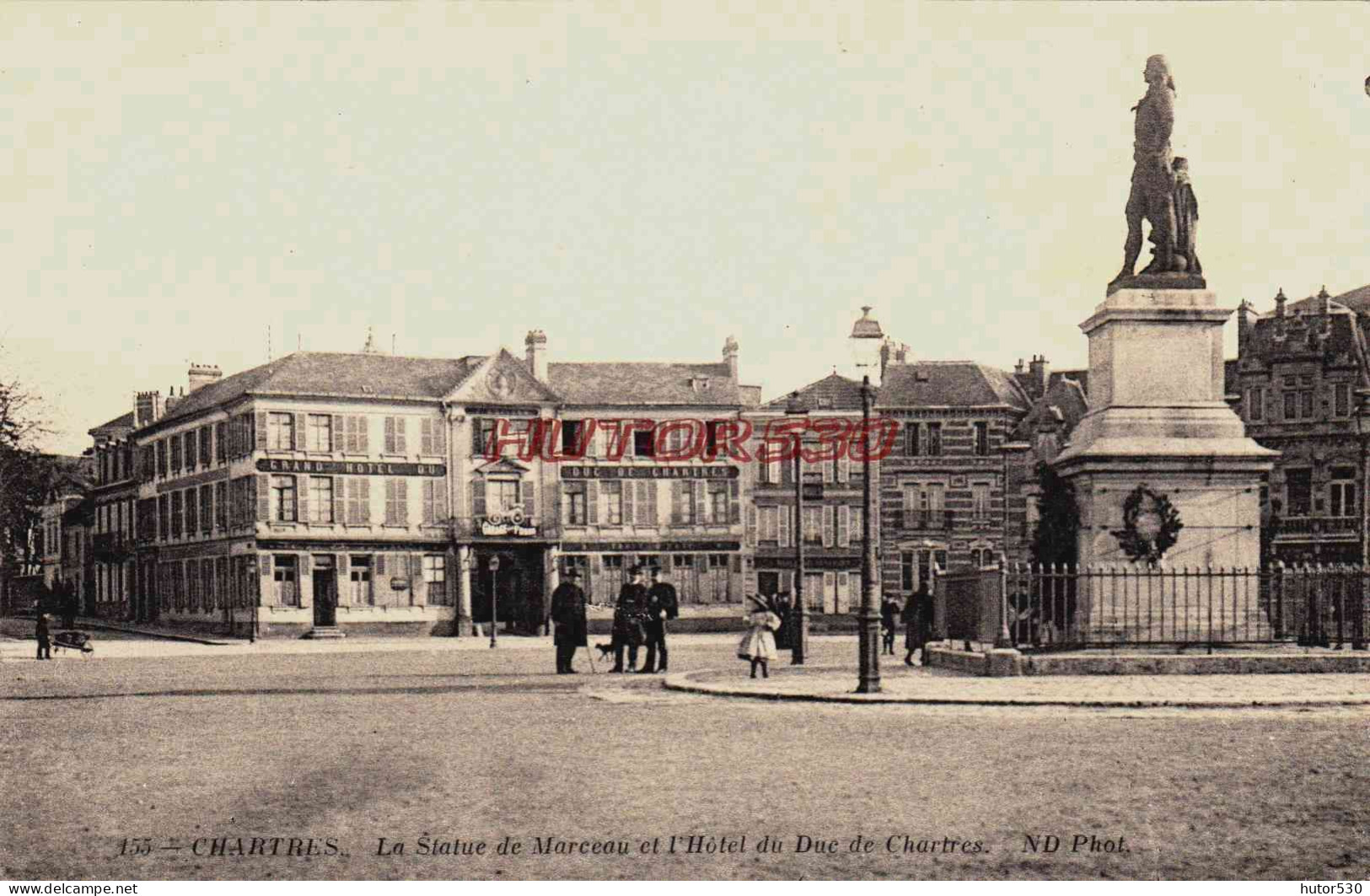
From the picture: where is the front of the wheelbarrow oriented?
to the viewer's right

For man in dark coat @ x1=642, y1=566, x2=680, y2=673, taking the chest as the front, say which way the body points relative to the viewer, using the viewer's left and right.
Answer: facing the viewer and to the left of the viewer

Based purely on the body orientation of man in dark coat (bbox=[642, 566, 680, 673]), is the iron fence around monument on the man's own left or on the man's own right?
on the man's own left

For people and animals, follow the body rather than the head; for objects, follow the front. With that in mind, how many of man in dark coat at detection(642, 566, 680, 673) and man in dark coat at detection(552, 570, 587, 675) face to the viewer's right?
1

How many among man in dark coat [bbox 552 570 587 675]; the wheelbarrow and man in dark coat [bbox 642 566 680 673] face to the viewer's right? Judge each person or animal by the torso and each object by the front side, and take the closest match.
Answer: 2

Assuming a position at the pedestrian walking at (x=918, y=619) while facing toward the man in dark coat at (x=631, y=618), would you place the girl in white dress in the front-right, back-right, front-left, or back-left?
front-left

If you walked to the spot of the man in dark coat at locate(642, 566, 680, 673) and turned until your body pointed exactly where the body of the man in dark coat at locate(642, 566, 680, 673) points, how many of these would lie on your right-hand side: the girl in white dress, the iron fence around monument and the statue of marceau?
0

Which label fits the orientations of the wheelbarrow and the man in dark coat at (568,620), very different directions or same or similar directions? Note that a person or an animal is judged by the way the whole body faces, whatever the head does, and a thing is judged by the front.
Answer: same or similar directions

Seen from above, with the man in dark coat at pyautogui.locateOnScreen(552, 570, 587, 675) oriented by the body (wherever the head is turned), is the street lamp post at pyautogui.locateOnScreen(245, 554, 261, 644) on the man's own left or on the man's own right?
on the man's own left

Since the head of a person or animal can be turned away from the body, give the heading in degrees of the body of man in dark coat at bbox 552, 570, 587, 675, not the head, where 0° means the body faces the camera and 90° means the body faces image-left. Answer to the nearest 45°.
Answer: approximately 270°

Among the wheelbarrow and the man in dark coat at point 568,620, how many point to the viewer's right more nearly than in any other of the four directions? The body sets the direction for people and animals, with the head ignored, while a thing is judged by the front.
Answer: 2
